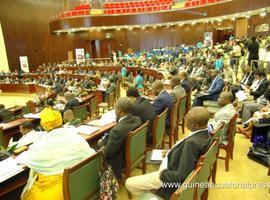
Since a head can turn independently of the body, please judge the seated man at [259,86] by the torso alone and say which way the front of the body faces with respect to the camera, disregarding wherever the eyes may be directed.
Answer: to the viewer's left

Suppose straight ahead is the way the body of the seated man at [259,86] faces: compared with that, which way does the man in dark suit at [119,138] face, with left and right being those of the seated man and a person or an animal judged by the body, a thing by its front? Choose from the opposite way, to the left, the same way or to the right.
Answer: the same way

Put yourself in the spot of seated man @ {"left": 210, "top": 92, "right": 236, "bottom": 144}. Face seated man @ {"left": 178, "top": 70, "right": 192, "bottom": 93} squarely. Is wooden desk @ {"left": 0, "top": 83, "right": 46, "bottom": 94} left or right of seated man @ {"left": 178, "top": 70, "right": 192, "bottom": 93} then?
left

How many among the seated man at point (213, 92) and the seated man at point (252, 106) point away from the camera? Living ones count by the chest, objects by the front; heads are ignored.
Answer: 0

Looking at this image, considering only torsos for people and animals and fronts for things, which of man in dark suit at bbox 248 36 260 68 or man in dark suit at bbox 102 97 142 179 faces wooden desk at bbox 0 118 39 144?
man in dark suit at bbox 102 97 142 179

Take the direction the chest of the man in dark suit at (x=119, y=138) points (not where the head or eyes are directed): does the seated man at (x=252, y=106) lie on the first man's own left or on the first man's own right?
on the first man's own right

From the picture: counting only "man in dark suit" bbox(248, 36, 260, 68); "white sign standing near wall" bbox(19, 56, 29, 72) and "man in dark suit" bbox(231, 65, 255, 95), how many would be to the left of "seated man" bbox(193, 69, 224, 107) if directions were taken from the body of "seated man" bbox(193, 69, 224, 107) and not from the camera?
0

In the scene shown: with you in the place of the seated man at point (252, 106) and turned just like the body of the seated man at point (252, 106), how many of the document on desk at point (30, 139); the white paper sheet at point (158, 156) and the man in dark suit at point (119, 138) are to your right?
0

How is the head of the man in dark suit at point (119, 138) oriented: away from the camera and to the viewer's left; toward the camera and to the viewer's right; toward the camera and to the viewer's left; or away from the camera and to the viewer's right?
away from the camera and to the viewer's left

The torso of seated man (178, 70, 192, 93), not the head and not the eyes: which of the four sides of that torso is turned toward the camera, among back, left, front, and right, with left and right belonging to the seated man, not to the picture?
left

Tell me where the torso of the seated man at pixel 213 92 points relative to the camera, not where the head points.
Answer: to the viewer's left

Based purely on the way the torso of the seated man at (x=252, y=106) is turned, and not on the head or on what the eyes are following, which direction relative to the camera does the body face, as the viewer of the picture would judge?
to the viewer's left

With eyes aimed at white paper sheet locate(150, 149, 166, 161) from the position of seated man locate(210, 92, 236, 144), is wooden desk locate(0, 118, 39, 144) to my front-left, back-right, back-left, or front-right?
front-right
